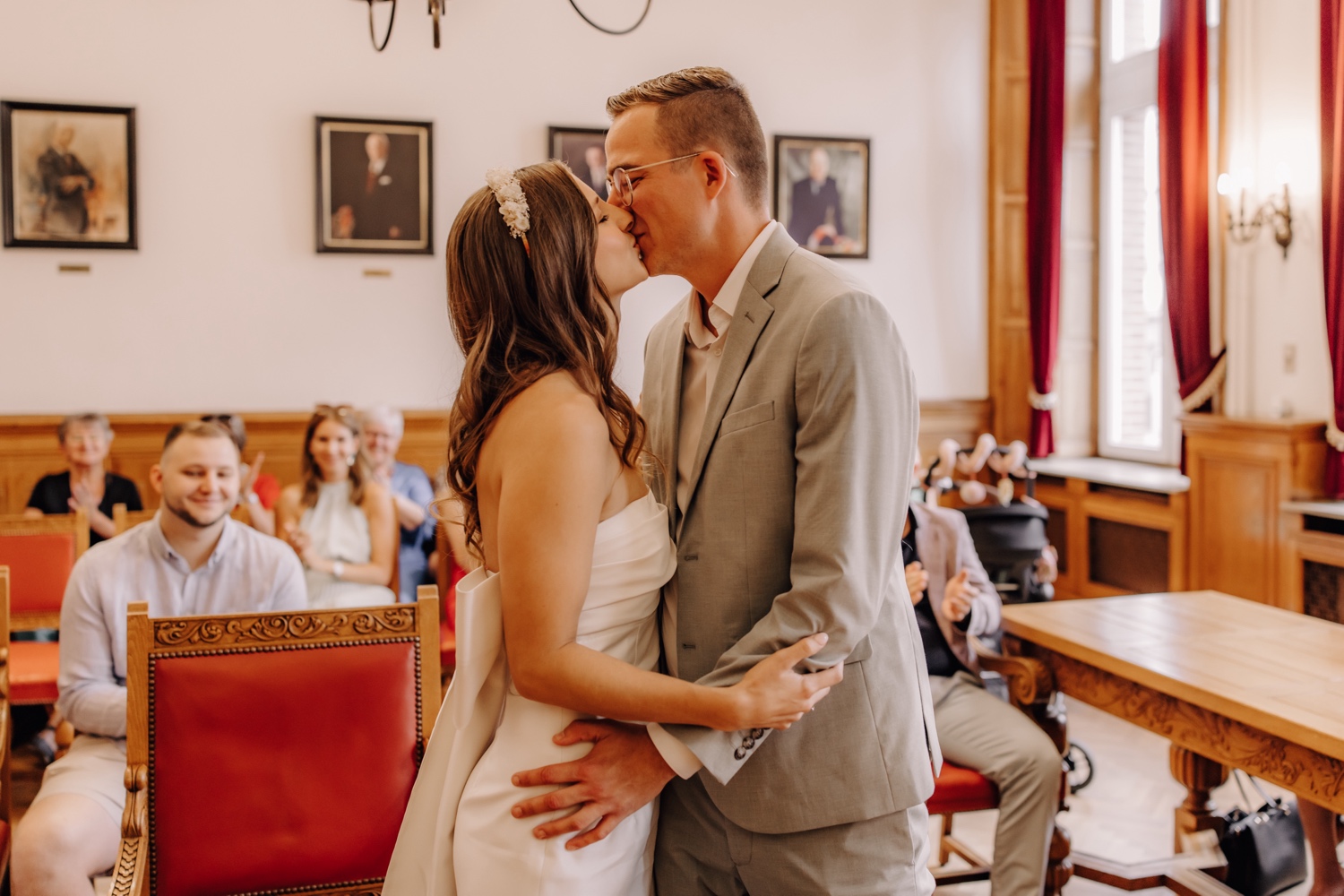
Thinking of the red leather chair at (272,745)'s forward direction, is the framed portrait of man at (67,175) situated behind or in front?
behind

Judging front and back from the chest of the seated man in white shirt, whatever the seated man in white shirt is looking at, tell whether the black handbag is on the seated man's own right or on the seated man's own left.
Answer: on the seated man's own left

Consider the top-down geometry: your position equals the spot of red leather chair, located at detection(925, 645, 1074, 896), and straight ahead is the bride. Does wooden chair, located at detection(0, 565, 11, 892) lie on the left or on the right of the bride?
right

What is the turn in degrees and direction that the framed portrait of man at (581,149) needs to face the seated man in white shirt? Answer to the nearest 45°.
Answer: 0° — it already faces them

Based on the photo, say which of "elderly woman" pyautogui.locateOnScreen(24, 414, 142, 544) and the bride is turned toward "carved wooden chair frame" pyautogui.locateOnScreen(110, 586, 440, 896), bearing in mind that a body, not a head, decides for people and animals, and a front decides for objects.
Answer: the elderly woman

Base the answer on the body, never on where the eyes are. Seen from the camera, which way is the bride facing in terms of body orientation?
to the viewer's right

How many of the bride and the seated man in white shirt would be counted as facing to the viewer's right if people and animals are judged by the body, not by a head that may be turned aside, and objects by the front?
1

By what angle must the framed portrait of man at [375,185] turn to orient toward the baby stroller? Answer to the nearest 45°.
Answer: approximately 45° to its left
